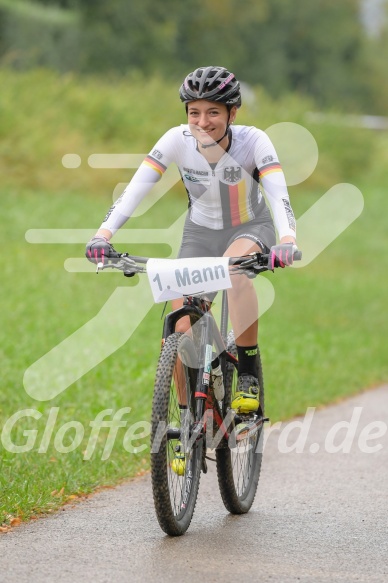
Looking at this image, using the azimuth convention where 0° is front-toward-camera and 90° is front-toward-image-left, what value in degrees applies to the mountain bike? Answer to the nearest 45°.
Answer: approximately 0°

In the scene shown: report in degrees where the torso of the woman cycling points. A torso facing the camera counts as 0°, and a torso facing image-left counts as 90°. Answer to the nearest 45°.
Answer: approximately 0°
